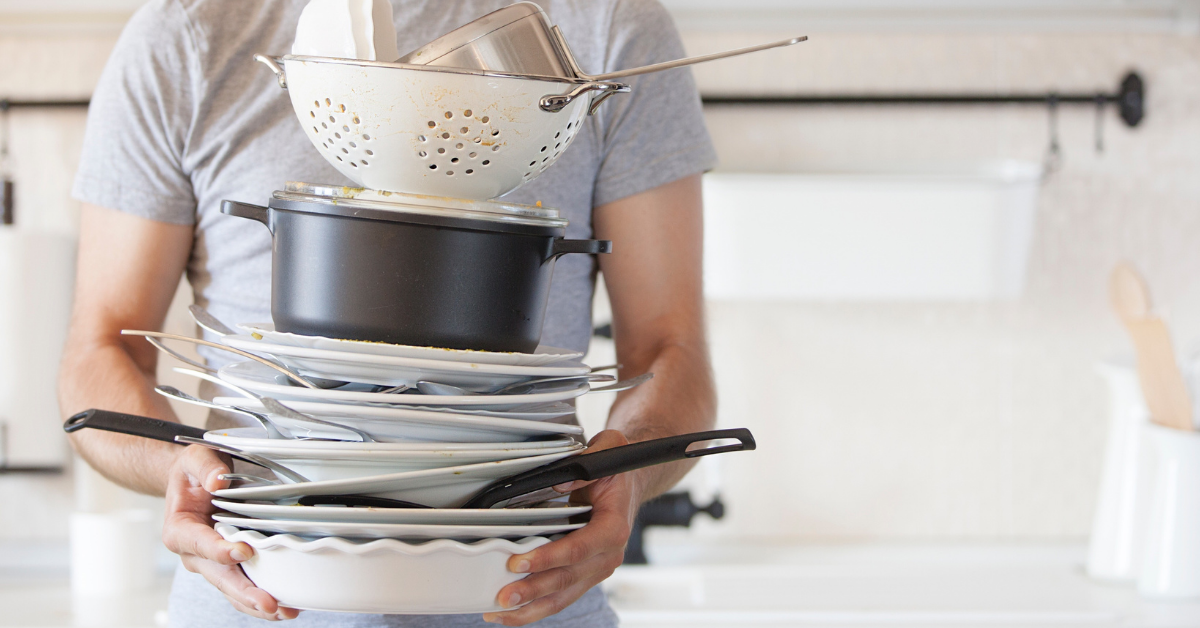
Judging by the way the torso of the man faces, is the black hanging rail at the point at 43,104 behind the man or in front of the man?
behind

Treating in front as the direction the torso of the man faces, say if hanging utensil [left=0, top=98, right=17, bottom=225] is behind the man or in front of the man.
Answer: behind

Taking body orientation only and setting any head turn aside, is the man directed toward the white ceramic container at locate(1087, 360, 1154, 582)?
no

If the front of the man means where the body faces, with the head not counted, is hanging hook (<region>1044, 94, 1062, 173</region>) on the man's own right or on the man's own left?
on the man's own left

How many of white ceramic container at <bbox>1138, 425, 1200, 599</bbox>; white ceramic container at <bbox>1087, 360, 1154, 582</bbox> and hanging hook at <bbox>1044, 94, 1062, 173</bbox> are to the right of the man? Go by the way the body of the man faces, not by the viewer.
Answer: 0

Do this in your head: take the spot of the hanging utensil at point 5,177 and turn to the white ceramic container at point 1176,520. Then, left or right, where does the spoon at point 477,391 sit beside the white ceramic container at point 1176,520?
right

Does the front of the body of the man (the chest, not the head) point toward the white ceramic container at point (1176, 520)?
no

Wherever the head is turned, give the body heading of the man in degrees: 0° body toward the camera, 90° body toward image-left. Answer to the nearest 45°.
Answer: approximately 0°
